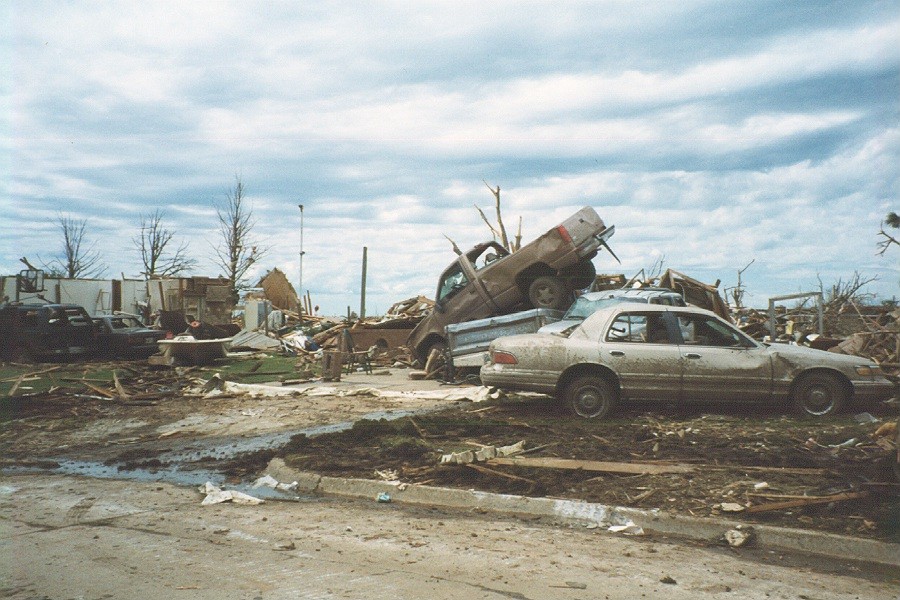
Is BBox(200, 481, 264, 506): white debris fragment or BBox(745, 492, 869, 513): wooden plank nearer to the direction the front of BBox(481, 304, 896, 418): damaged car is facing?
the wooden plank

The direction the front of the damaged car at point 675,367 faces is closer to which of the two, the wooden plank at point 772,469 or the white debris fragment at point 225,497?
the wooden plank

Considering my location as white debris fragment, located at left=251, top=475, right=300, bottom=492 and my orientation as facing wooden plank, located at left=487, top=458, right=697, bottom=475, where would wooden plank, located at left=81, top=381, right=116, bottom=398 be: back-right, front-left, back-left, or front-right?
back-left

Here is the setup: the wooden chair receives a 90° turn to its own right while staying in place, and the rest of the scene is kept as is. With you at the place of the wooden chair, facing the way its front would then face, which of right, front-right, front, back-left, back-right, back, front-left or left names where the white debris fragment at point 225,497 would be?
front

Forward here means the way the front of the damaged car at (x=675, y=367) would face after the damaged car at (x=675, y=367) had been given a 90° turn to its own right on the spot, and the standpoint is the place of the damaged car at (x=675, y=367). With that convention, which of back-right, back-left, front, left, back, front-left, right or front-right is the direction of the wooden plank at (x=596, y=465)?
front

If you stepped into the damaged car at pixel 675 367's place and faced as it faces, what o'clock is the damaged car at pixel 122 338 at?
the damaged car at pixel 122 338 is roughly at 7 o'clock from the damaged car at pixel 675 367.

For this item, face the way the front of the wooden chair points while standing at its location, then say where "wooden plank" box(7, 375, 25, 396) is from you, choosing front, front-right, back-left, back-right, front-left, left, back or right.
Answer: back-right

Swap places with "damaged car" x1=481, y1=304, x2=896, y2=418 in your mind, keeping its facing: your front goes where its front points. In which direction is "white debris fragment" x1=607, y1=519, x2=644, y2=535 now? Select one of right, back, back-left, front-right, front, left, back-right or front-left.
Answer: right

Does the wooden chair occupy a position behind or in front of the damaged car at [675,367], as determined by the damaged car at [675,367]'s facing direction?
behind

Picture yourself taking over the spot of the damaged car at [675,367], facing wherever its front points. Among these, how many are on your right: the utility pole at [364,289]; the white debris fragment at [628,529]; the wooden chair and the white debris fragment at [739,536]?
2

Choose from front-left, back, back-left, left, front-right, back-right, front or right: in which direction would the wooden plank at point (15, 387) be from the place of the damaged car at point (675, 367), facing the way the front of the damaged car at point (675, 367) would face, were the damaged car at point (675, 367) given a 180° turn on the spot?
front

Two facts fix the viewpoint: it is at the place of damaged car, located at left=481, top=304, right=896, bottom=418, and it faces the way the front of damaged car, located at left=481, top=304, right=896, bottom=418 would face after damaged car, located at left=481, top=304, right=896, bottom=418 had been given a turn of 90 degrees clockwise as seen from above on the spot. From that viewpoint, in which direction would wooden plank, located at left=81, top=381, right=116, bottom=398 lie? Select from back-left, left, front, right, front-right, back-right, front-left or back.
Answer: right

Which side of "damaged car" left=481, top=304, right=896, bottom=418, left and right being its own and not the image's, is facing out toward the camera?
right

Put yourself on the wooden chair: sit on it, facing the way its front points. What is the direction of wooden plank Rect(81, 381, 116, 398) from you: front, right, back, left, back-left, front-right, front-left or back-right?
back-right

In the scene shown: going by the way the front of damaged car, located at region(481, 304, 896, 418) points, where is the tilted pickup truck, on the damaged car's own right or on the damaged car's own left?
on the damaged car's own left

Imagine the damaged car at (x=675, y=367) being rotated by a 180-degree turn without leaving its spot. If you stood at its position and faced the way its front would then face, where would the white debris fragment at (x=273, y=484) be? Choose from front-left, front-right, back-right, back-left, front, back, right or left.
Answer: front-left
